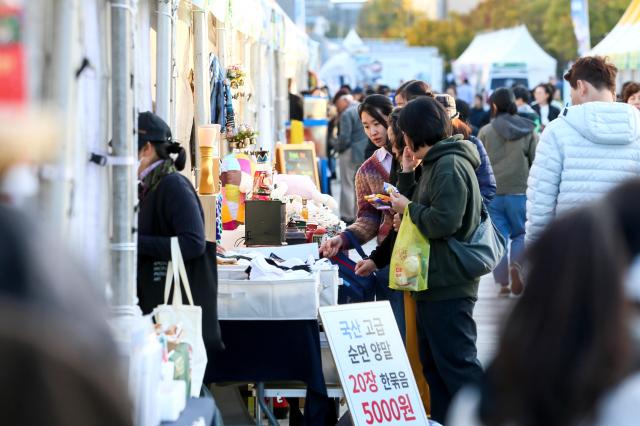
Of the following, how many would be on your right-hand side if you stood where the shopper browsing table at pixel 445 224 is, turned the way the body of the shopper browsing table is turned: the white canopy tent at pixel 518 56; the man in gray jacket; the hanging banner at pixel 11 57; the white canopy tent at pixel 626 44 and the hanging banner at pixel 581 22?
4

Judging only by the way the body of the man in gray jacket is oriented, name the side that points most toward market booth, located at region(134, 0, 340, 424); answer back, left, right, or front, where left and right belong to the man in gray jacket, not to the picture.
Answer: left

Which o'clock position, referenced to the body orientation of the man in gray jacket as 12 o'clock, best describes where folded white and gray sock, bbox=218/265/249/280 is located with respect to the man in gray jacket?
The folded white and gray sock is roughly at 9 o'clock from the man in gray jacket.

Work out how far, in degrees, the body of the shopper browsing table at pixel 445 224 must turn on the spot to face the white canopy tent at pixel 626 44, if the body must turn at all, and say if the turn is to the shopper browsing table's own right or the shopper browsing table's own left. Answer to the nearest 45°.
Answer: approximately 90° to the shopper browsing table's own right

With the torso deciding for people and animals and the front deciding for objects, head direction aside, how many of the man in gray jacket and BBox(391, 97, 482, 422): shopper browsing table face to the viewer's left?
2

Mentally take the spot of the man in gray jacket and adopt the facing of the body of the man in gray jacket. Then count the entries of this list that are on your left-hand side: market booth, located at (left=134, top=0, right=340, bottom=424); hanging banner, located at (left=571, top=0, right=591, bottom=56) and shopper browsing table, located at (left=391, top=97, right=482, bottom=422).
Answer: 2

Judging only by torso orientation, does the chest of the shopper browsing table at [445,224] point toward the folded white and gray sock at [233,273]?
yes

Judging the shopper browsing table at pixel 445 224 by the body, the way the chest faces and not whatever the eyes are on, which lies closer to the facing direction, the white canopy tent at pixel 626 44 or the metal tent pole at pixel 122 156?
the metal tent pole

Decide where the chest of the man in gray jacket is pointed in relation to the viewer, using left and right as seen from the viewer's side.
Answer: facing to the left of the viewer

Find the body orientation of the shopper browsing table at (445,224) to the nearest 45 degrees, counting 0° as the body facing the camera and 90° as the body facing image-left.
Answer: approximately 90°

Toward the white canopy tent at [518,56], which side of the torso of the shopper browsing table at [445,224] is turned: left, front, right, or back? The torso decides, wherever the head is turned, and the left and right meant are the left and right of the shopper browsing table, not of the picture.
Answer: right

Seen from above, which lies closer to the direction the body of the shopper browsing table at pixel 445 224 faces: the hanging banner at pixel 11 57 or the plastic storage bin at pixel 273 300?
the plastic storage bin
